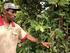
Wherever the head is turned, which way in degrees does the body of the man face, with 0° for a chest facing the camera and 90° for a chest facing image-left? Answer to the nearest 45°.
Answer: approximately 315°
